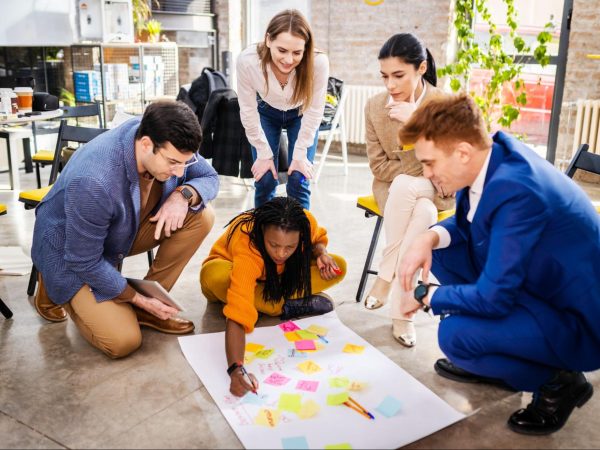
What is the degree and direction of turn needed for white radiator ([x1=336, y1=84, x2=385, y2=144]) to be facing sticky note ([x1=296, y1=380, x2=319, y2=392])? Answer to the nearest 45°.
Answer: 0° — it already faces it

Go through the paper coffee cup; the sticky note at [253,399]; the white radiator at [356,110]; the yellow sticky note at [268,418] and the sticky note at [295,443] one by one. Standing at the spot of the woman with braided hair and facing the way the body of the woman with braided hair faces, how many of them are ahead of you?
3

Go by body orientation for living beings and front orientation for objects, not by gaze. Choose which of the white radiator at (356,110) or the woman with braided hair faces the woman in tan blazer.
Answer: the white radiator

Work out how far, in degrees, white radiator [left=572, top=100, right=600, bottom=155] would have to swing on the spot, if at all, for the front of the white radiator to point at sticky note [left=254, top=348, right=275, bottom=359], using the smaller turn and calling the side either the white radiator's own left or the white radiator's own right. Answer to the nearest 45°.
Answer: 0° — it already faces it

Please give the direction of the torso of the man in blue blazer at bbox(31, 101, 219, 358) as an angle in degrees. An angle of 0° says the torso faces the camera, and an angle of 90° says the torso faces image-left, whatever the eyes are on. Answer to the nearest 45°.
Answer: approximately 315°

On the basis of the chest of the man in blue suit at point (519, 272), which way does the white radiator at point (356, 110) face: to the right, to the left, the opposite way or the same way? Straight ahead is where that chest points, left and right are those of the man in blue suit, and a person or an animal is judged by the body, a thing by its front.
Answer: to the left

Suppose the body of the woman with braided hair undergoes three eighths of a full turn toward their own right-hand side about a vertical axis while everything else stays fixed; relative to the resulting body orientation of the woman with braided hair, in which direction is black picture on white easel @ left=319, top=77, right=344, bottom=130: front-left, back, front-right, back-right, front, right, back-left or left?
front-right

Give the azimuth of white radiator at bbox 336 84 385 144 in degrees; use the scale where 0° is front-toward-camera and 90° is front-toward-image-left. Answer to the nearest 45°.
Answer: approximately 0°

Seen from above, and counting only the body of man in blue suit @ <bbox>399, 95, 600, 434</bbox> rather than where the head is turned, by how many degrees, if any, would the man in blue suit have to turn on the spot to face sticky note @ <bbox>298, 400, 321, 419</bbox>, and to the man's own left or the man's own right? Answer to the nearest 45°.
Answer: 0° — they already face it

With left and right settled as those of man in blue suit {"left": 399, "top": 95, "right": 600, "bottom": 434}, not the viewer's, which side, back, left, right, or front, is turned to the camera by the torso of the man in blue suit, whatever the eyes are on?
left

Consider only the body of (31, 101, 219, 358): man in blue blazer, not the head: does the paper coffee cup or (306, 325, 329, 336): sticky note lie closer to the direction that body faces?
the sticky note

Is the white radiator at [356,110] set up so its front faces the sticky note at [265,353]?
yes
